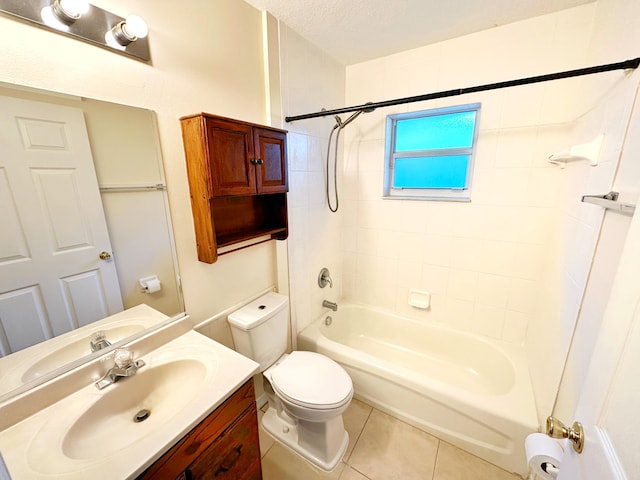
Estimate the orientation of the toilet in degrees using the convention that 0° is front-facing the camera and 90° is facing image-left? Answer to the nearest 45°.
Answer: approximately 315°

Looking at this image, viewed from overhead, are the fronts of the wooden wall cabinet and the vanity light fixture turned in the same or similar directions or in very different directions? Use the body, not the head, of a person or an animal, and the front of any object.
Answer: same or similar directions

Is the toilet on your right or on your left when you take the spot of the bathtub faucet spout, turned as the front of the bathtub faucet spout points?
on your right

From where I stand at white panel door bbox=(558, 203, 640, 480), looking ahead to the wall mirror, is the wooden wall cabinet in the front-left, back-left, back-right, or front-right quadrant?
front-right

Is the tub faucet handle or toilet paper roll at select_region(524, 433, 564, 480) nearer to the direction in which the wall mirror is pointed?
the toilet paper roll

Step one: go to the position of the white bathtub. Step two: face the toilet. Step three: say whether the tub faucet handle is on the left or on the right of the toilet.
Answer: right

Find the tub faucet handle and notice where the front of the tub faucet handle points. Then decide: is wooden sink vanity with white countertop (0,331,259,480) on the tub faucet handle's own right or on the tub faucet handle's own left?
on the tub faucet handle's own right

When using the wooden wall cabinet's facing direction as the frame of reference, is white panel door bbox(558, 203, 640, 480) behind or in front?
in front

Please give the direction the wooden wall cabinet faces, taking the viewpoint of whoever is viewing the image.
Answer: facing the viewer and to the right of the viewer

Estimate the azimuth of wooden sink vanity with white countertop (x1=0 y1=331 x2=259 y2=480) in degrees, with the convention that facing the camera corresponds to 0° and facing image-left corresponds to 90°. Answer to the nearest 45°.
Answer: approximately 315°

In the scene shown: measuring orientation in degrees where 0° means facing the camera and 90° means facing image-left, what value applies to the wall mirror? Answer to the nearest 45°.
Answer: approximately 315°
